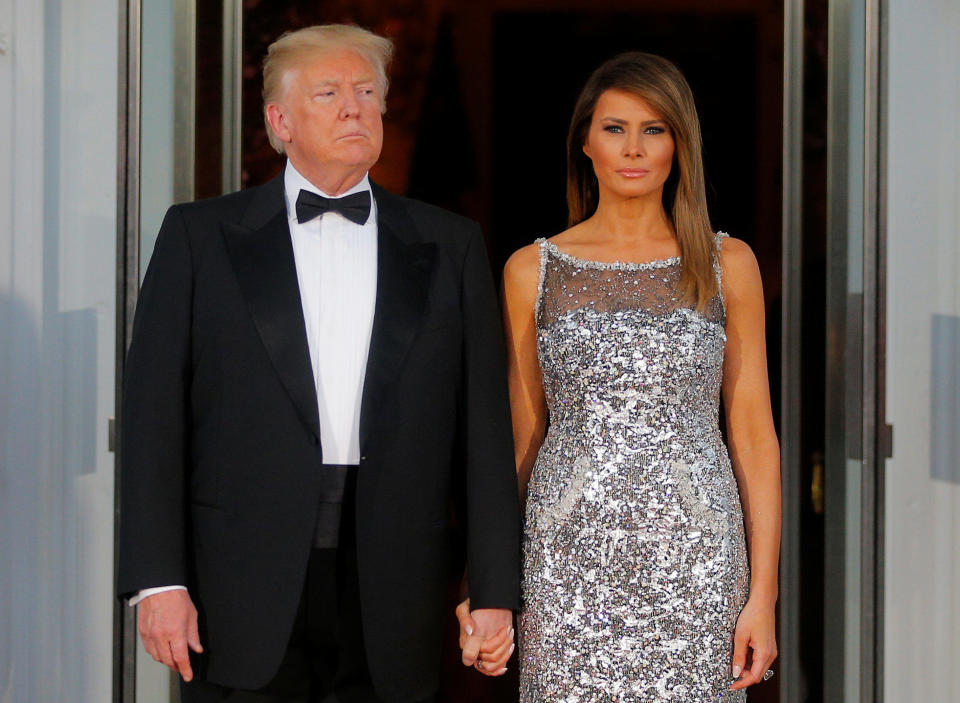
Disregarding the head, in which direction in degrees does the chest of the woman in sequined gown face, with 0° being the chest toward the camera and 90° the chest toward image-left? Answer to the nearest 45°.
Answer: approximately 0°

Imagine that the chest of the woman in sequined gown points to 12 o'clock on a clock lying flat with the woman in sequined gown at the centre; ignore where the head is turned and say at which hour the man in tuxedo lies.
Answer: The man in tuxedo is roughly at 2 o'clock from the woman in sequined gown.

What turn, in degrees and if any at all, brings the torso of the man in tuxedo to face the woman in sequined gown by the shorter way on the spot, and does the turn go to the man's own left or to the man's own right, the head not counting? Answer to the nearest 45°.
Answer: approximately 90° to the man's own left

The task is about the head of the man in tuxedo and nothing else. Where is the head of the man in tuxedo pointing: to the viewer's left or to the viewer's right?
to the viewer's right

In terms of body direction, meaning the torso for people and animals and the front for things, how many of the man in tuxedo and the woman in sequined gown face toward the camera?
2

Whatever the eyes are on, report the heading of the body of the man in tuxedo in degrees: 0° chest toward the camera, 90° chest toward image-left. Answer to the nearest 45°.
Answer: approximately 0°
